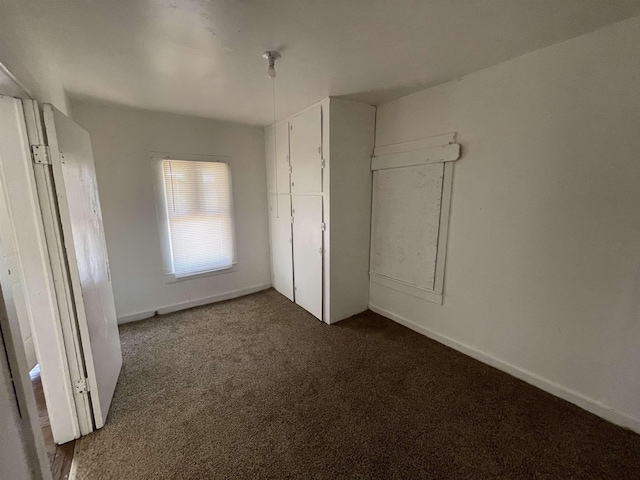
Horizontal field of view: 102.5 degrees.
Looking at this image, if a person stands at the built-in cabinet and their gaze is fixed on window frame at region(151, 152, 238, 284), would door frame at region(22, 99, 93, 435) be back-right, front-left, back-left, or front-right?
front-left

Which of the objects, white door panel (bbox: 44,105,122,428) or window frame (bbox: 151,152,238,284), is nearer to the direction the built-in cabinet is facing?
the white door panel

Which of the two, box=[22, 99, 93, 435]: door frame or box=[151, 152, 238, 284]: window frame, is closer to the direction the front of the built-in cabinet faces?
the door frame

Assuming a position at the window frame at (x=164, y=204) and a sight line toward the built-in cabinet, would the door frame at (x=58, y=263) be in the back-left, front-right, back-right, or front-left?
front-right

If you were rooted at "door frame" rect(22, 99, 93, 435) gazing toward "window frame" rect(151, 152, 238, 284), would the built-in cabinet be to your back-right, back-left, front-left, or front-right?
front-right

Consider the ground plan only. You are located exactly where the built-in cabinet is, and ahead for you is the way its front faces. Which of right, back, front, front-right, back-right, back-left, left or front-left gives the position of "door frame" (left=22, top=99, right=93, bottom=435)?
front

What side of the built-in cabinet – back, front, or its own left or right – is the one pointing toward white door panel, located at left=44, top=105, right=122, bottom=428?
front

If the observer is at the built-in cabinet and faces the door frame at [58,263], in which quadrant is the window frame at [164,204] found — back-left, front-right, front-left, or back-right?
front-right

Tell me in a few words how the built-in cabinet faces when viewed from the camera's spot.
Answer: facing the viewer and to the left of the viewer
